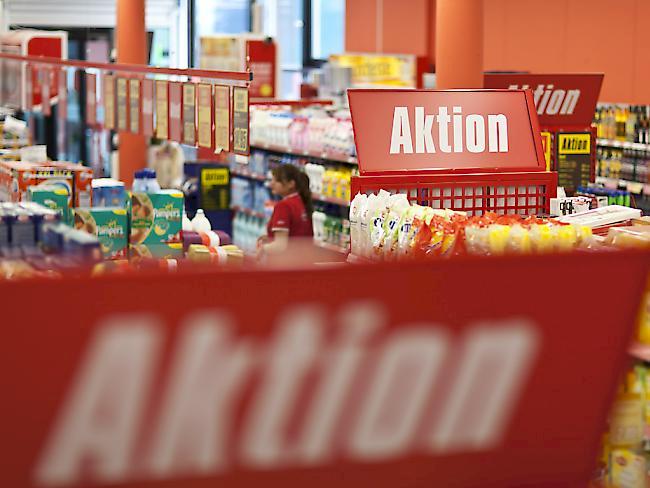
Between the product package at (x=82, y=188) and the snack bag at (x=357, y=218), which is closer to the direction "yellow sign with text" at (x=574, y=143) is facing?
the snack bag

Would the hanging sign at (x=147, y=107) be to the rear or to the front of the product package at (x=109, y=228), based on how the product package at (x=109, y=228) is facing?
to the rear

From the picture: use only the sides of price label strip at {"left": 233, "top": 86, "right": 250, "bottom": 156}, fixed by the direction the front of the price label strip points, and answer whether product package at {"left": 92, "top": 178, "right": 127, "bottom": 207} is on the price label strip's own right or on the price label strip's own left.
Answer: on the price label strip's own right

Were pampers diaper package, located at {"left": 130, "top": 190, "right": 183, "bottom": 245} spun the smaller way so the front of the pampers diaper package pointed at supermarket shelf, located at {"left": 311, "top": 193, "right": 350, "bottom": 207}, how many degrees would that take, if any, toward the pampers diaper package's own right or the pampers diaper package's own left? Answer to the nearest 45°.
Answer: approximately 180°

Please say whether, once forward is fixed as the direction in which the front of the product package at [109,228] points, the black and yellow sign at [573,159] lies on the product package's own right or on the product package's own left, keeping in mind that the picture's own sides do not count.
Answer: on the product package's own left

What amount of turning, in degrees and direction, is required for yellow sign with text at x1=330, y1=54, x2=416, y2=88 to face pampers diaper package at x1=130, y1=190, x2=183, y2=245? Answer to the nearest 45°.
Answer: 0° — it already faces it

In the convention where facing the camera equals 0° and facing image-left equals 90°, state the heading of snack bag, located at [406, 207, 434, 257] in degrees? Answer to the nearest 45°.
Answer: approximately 45°

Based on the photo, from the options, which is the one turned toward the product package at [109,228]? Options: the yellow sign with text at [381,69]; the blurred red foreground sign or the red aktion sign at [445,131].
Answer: the yellow sign with text
